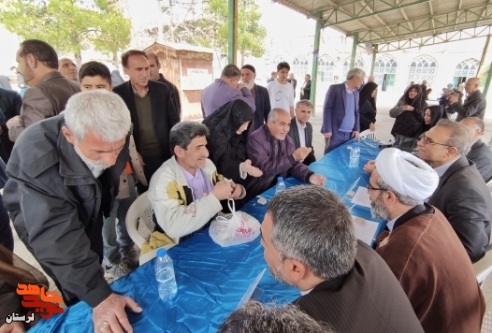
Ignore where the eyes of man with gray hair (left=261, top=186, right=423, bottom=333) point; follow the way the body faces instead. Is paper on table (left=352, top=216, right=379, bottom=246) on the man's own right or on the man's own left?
on the man's own right

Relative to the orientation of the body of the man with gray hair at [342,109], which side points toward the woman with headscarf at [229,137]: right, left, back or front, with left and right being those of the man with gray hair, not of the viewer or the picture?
right

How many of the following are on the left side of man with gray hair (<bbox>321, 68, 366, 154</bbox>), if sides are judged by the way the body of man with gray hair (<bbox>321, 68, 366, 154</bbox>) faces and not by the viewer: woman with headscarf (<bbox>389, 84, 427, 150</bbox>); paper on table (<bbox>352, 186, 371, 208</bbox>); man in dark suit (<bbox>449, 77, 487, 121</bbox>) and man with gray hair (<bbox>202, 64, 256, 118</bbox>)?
2

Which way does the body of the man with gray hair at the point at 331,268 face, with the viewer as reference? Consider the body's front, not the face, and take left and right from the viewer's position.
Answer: facing away from the viewer and to the left of the viewer

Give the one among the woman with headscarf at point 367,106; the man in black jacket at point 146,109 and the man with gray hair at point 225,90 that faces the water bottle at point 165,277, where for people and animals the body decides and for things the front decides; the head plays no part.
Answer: the man in black jacket

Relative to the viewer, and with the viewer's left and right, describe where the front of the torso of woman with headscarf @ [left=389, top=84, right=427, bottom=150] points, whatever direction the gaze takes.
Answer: facing the viewer and to the left of the viewer

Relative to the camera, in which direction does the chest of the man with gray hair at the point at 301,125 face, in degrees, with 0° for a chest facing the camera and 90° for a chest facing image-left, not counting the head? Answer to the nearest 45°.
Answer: approximately 315°

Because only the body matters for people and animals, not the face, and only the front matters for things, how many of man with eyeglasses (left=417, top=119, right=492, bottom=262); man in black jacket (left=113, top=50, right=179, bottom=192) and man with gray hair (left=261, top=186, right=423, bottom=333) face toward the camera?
1

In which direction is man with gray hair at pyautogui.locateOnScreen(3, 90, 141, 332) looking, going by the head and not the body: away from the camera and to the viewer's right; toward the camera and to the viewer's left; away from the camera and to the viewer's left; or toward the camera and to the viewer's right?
toward the camera and to the viewer's right

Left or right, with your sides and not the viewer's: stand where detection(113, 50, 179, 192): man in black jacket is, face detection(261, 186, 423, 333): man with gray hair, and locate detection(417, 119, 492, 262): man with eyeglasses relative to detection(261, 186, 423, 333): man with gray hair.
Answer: left

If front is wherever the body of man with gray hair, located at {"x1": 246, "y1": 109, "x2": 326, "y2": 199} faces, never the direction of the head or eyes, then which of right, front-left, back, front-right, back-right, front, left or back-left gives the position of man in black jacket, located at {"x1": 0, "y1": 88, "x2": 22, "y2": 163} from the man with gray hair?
back-right

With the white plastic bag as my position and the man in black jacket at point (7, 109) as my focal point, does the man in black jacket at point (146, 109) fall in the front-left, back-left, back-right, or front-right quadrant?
front-right
